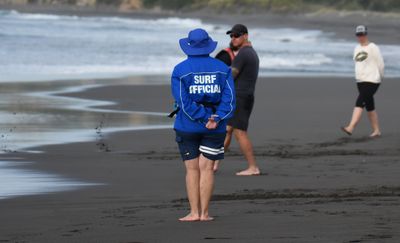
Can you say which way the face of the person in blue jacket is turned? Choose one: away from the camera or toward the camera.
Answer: away from the camera

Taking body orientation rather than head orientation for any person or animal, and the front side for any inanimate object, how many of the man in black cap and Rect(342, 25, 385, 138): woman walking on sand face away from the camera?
0

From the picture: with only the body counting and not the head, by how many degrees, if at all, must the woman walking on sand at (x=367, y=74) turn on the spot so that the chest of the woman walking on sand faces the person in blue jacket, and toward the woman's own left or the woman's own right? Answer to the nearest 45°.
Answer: approximately 45° to the woman's own left

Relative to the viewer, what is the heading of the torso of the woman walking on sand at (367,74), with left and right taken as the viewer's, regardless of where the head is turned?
facing the viewer and to the left of the viewer

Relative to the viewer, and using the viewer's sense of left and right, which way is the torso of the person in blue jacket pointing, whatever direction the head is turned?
facing away from the viewer

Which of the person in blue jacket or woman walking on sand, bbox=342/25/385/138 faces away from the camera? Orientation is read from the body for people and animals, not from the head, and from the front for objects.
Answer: the person in blue jacket

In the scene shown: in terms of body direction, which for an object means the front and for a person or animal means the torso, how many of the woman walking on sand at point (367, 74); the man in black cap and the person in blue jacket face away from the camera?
1
